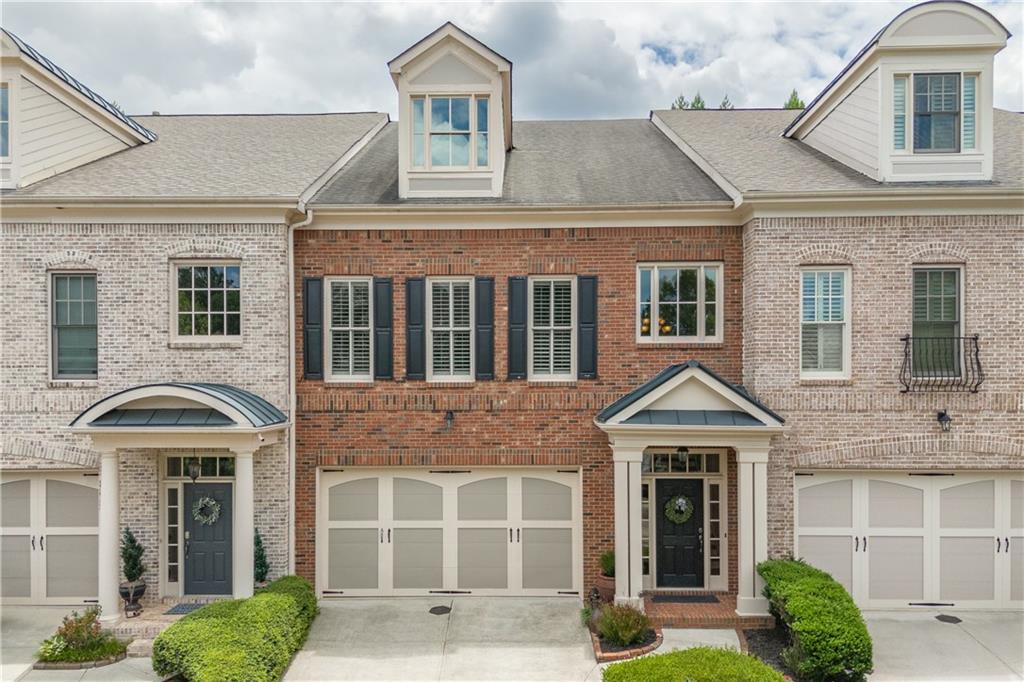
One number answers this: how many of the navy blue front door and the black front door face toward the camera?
2

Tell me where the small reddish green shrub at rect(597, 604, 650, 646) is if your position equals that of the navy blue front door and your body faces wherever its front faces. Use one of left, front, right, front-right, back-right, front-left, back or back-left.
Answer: front-left

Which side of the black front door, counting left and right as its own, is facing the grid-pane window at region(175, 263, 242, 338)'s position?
right

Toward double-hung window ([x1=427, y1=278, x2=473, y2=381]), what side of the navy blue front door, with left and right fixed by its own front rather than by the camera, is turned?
left

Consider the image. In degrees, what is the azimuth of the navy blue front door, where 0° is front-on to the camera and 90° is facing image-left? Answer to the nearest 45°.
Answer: approximately 0°

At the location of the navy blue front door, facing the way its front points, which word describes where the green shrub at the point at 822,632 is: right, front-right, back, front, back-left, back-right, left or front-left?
front-left

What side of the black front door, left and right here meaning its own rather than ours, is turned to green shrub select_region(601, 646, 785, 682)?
front

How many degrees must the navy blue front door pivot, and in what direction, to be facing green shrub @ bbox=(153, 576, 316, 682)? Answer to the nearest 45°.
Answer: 0° — it already faces it

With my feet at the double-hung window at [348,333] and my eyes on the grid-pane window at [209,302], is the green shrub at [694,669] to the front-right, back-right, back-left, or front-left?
back-left

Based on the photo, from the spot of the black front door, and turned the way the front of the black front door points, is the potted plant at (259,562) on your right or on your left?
on your right

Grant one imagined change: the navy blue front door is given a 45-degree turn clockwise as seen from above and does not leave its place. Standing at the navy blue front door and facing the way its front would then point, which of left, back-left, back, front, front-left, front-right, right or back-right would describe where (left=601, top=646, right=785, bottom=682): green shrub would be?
left

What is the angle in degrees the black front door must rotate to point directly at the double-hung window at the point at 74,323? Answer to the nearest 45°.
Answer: approximately 90° to its right

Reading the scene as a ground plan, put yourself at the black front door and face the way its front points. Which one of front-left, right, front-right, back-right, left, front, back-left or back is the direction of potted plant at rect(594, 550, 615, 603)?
front-right

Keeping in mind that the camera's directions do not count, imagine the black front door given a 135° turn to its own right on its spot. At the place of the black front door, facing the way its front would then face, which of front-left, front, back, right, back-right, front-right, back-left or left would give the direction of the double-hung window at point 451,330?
front-left
